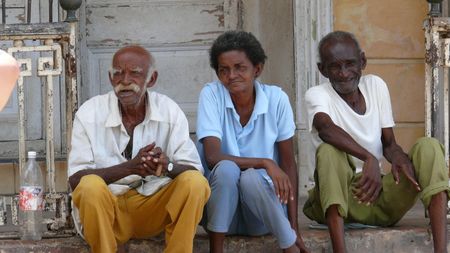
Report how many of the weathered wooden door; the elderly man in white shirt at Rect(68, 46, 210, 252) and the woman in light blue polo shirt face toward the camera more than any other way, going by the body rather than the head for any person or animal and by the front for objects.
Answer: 3

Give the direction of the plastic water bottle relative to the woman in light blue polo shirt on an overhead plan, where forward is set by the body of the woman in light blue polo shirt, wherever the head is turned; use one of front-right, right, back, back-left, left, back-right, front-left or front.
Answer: right

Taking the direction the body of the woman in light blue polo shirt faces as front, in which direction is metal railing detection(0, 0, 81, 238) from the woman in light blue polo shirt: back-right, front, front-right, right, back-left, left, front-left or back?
right

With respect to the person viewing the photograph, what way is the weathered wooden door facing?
facing the viewer

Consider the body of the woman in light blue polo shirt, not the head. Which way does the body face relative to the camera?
toward the camera
